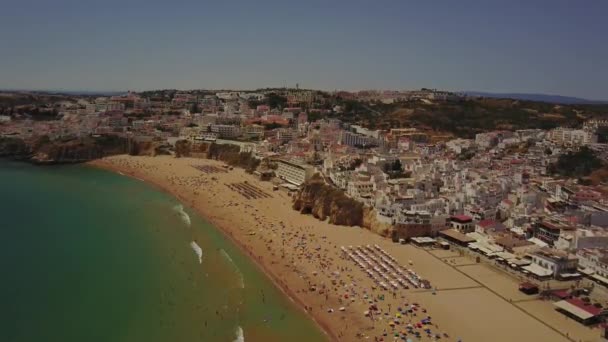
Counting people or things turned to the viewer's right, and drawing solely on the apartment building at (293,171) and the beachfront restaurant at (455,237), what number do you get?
0

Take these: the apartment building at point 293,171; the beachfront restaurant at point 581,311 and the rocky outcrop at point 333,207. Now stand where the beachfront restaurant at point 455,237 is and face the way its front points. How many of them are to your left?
1

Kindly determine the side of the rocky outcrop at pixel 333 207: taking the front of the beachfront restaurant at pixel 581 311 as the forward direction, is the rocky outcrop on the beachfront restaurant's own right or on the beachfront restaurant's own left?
on the beachfront restaurant's own right

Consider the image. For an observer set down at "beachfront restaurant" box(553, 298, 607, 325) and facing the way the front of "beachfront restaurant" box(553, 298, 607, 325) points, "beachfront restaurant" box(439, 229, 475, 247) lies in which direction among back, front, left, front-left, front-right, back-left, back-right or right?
right

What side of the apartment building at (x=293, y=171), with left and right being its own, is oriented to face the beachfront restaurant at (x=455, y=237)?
left

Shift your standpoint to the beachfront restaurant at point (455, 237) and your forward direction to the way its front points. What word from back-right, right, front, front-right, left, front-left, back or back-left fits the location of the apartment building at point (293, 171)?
right

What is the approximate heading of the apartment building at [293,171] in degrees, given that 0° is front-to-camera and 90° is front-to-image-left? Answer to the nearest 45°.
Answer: approximately 45°

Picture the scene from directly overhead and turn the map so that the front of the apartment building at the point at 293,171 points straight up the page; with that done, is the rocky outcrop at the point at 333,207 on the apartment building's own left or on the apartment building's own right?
on the apartment building's own left

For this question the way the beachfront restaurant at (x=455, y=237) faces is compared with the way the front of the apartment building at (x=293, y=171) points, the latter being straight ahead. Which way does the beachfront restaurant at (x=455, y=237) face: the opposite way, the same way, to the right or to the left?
the same way

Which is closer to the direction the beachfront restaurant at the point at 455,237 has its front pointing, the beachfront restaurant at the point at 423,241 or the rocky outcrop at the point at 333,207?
the beachfront restaurant

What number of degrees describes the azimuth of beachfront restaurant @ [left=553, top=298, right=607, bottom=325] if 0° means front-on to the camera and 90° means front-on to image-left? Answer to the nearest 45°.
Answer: approximately 45°

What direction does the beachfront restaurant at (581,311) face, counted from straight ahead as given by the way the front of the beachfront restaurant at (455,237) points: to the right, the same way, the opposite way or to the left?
the same way

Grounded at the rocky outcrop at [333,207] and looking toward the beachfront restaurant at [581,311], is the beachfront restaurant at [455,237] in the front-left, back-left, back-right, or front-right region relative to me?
front-left

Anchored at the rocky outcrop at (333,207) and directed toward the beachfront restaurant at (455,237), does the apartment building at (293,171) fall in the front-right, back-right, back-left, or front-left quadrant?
back-left
